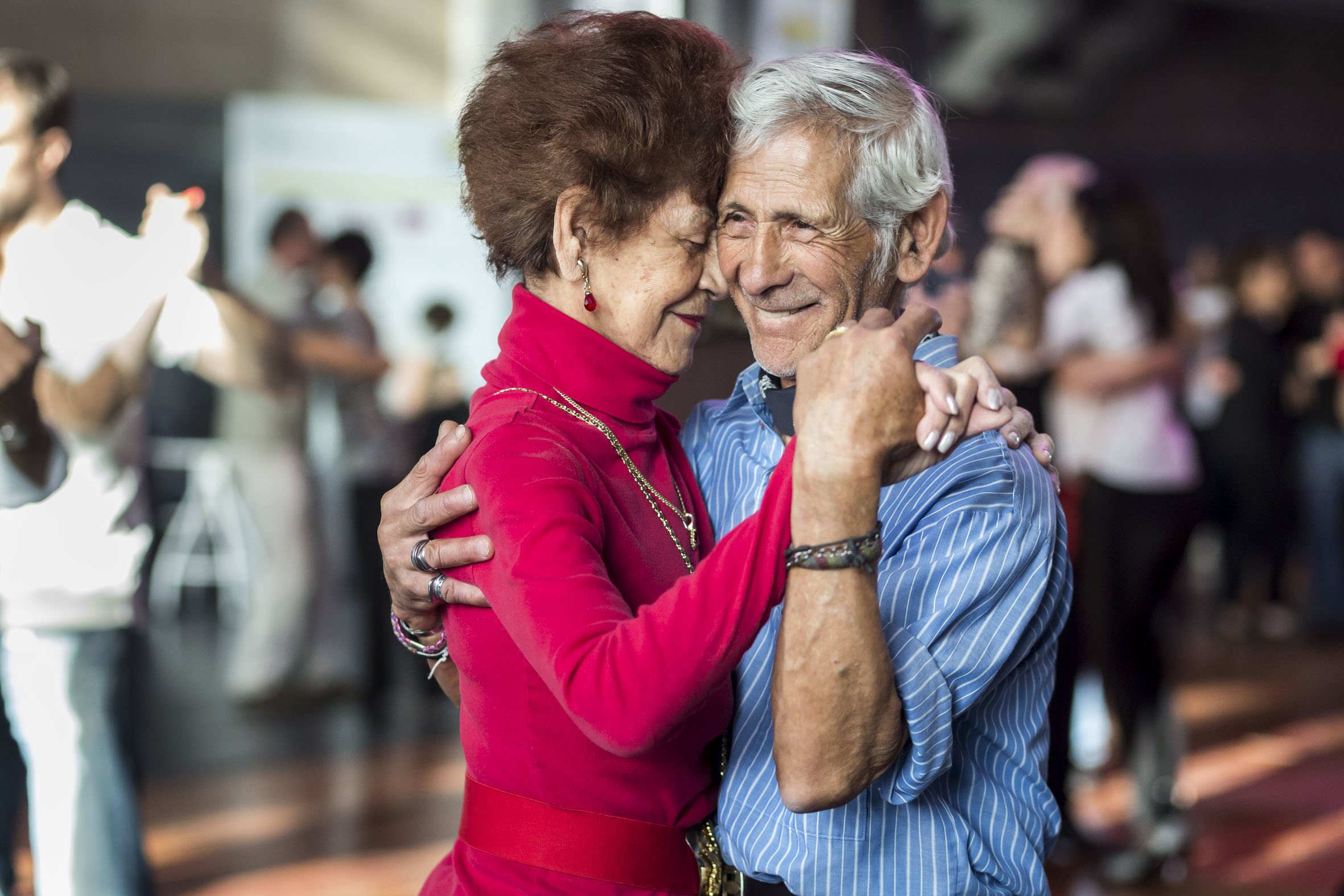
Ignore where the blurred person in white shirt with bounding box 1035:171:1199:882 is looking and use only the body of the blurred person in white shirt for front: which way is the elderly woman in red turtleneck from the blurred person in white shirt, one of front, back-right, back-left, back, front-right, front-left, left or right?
left

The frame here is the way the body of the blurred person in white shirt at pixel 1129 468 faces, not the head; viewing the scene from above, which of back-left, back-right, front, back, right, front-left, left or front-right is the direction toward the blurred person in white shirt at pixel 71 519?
front-left

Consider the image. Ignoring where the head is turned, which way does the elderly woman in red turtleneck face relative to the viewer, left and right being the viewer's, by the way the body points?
facing to the right of the viewer

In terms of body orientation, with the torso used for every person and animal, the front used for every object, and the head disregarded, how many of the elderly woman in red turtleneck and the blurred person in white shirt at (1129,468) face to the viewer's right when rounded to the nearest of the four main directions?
1

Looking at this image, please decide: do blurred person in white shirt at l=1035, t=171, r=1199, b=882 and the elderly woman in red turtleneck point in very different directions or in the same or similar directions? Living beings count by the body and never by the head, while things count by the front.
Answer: very different directions

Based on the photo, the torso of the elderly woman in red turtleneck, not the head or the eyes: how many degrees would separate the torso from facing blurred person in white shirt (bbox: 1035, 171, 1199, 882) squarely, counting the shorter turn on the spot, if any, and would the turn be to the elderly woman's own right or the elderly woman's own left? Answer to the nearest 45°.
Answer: approximately 45° to the elderly woman's own left

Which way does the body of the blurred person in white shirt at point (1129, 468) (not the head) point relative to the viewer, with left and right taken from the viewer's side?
facing to the left of the viewer

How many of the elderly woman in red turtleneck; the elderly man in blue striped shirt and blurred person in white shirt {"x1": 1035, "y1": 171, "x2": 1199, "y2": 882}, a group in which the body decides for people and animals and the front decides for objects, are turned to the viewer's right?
1

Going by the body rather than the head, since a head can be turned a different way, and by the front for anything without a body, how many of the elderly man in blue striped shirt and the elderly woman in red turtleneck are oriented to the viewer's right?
1

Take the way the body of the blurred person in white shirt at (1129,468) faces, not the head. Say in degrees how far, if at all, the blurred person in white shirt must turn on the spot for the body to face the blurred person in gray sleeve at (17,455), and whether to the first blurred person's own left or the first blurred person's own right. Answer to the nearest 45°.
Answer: approximately 45° to the first blurred person's own left

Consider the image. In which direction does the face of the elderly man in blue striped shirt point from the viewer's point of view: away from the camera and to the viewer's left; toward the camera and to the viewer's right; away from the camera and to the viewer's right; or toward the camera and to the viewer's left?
toward the camera and to the viewer's left
